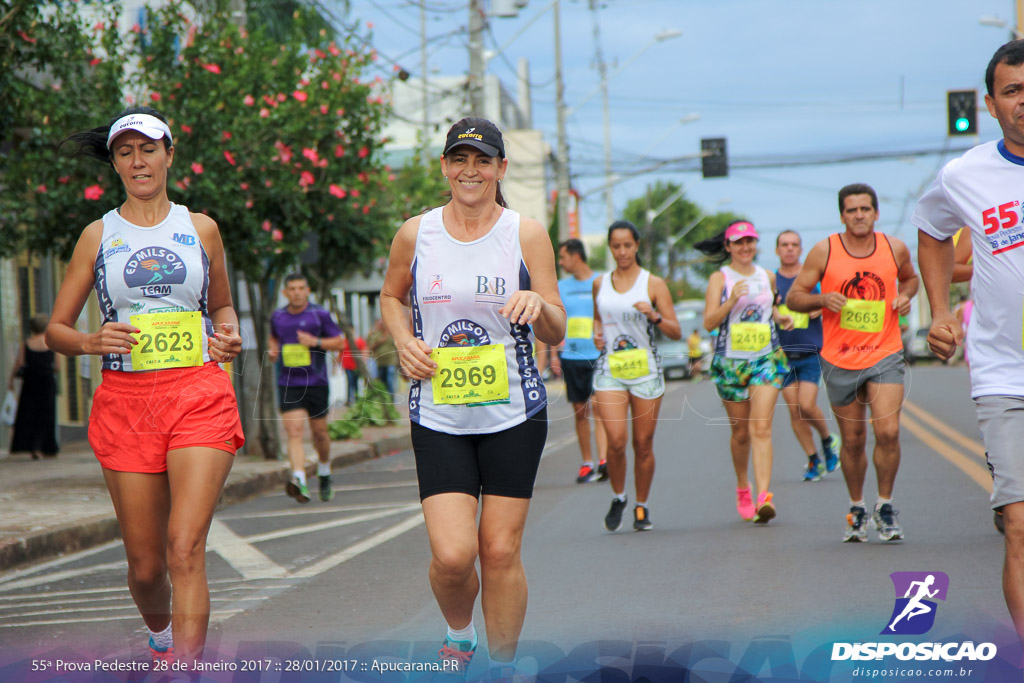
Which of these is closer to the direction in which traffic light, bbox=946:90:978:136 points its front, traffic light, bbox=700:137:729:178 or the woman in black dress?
the woman in black dress

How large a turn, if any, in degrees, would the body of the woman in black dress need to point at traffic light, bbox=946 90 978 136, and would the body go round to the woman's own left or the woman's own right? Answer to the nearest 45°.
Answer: approximately 90° to the woman's own right

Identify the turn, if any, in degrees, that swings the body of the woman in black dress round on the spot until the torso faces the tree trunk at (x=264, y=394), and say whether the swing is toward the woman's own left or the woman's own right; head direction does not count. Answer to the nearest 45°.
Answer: approximately 135° to the woman's own right

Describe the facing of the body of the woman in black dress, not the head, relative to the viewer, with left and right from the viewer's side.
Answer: facing away from the viewer

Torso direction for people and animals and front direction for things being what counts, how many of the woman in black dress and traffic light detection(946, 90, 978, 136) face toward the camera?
1

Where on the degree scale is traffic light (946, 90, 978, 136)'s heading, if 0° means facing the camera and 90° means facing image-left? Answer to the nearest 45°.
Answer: approximately 0°

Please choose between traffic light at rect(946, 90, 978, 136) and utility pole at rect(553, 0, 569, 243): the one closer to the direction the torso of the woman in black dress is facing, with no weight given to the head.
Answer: the utility pole

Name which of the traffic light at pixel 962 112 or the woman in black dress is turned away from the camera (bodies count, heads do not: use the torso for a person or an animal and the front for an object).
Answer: the woman in black dress
